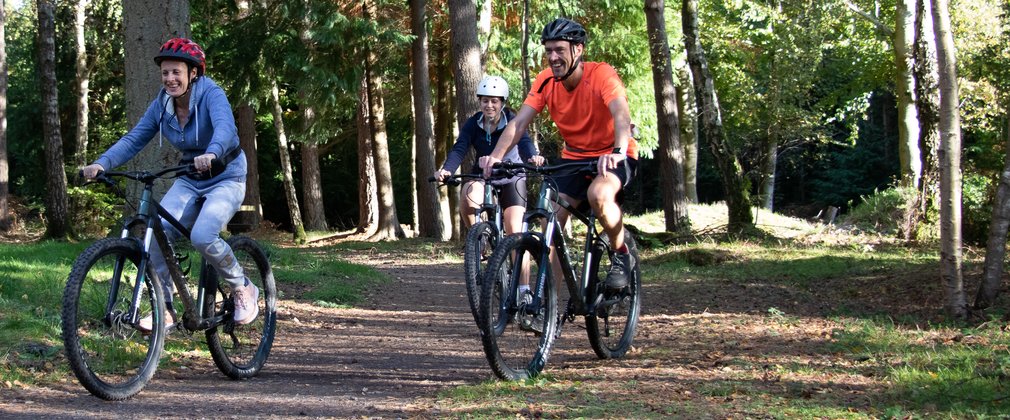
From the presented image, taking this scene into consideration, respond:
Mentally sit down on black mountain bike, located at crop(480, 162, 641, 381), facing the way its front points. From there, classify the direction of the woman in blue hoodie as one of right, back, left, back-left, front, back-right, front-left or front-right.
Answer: front-right

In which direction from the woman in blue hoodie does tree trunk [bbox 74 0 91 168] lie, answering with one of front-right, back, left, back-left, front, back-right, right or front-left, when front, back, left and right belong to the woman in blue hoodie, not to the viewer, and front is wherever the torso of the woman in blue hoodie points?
back-right

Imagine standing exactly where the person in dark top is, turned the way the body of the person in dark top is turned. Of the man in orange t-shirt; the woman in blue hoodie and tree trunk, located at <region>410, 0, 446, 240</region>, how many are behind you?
1

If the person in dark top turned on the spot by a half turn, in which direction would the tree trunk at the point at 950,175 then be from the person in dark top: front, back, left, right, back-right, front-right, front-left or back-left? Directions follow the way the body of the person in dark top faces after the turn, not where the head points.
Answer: right

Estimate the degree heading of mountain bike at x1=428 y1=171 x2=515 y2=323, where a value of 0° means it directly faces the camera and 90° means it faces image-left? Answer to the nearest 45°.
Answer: approximately 0°

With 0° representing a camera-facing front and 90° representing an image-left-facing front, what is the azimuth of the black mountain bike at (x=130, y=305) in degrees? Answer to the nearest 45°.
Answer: approximately 45°

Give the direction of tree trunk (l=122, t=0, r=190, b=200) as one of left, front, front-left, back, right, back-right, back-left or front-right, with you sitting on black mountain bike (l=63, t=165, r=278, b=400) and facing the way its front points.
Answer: back-right

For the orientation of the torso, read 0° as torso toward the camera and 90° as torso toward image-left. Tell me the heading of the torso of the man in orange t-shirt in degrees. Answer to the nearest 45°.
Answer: approximately 45°

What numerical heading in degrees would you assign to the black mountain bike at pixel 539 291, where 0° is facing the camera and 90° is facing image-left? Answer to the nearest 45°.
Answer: approximately 45°

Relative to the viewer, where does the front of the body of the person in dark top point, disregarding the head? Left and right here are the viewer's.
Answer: facing the viewer

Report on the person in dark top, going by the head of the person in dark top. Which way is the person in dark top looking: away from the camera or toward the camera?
toward the camera

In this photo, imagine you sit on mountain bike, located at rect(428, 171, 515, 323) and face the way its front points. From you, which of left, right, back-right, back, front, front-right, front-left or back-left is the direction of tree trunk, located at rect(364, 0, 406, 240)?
back

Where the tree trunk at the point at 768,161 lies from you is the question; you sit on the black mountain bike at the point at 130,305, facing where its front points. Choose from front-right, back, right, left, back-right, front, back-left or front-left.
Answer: back

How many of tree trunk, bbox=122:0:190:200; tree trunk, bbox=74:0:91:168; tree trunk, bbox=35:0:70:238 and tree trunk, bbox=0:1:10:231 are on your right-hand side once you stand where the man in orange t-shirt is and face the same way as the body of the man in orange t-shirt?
4

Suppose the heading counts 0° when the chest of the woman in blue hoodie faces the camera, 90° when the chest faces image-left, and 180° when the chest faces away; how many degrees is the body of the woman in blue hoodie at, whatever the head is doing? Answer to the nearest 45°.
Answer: approximately 45°

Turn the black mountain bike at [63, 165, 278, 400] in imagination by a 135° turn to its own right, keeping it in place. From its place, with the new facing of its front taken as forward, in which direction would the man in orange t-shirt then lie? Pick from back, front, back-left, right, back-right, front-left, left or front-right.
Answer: right
